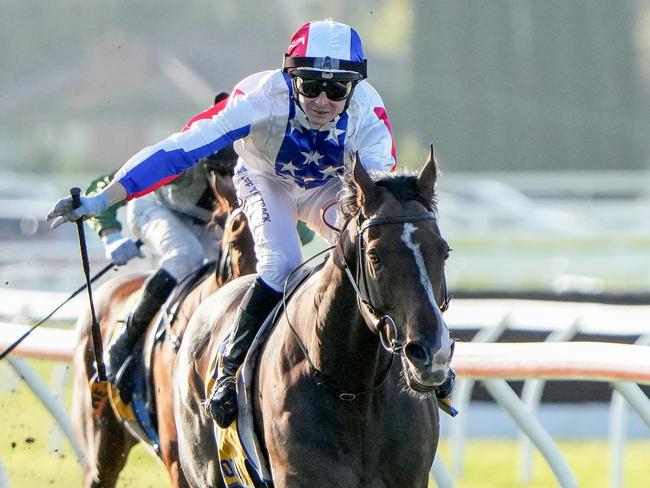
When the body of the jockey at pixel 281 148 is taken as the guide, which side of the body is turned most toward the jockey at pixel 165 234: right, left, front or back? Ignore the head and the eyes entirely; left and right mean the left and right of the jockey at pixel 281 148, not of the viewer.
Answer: back

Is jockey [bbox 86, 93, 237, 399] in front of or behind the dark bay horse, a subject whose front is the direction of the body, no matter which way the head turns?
behind

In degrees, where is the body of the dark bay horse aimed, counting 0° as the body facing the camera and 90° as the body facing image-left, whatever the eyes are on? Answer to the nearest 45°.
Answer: approximately 315°

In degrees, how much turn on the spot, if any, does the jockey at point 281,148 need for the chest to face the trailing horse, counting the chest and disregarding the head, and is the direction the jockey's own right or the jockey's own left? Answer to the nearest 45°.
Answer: approximately 180°

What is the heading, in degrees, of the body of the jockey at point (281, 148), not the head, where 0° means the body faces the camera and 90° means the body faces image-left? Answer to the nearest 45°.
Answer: approximately 0°
